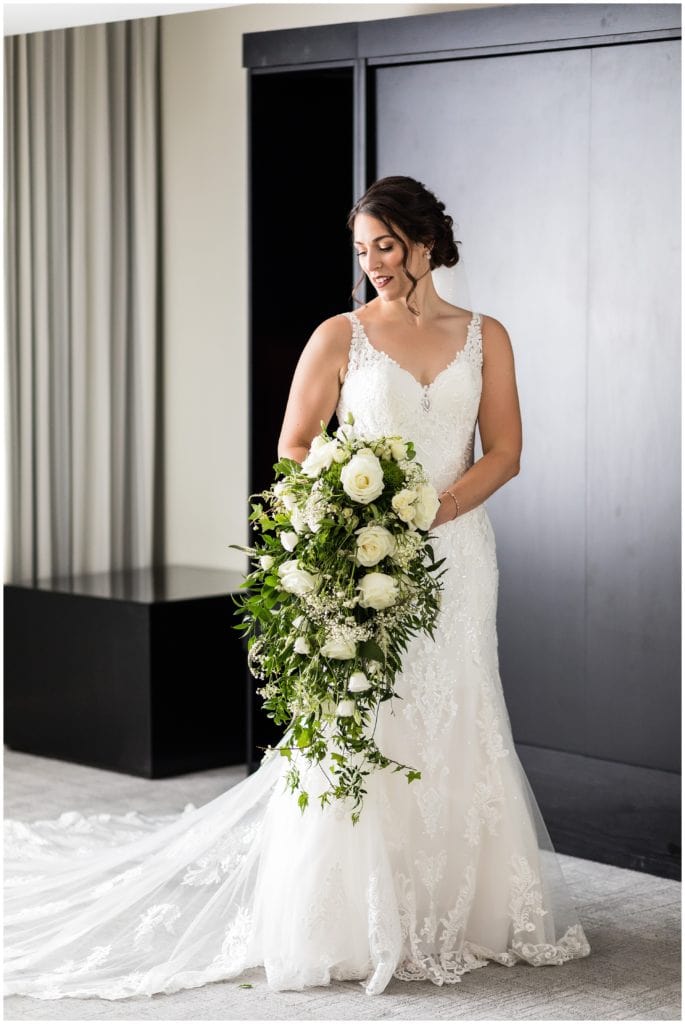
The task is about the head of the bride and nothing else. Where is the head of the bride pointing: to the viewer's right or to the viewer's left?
to the viewer's left

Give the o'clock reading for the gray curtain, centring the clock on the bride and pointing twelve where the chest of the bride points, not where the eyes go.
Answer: The gray curtain is roughly at 5 o'clock from the bride.

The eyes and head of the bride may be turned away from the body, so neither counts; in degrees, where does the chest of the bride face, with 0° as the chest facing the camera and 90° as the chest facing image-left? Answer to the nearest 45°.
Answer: approximately 0°
